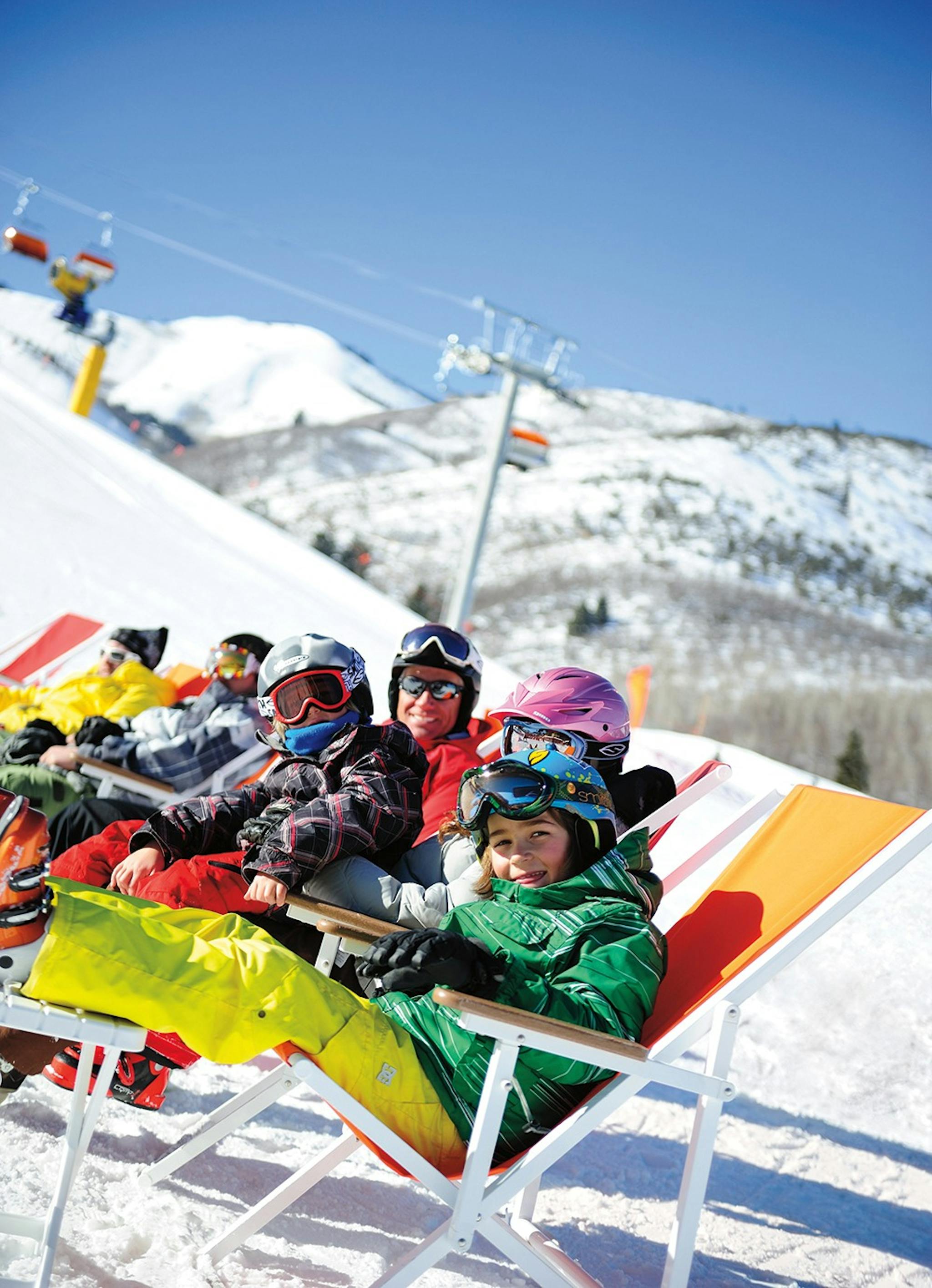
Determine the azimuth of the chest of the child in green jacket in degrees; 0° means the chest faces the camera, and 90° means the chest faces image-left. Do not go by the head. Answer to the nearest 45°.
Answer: approximately 45°

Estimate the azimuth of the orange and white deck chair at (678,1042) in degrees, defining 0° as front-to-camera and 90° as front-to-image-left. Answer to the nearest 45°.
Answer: approximately 45°

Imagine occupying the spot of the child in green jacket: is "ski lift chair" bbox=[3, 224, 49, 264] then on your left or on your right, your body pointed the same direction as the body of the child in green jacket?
on your right

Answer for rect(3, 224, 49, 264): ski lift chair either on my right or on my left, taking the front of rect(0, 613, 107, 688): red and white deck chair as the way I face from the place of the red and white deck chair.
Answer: on my right

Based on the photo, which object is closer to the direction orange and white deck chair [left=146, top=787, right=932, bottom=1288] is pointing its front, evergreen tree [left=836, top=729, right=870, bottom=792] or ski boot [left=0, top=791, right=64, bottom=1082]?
the ski boot

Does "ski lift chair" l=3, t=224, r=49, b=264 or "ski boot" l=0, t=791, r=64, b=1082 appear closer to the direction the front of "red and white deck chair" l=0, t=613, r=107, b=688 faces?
the ski boot

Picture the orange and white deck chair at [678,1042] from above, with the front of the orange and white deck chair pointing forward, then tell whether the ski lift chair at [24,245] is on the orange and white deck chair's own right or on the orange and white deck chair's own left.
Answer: on the orange and white deck chair's own right

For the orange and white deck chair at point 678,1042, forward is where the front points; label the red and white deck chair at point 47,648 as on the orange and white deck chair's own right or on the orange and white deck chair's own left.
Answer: on the orange and white deck chair's own right

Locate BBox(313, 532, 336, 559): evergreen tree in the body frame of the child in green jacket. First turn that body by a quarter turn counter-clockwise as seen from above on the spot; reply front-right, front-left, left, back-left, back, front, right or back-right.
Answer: back-left
